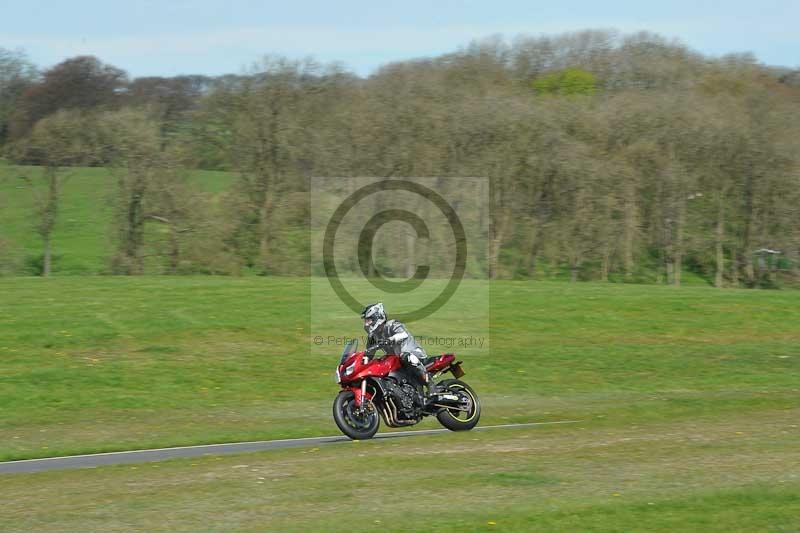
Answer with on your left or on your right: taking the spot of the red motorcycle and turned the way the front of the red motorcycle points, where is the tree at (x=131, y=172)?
on your right

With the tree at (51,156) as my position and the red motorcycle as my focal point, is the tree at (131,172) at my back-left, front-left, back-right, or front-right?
front-left

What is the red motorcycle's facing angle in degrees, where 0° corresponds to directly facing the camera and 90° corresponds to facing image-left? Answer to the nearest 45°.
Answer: approximately 45°

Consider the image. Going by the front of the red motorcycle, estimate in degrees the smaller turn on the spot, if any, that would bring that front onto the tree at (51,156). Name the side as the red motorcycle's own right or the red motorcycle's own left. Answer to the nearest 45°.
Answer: approximately 90° to the red motorcycle's own right
